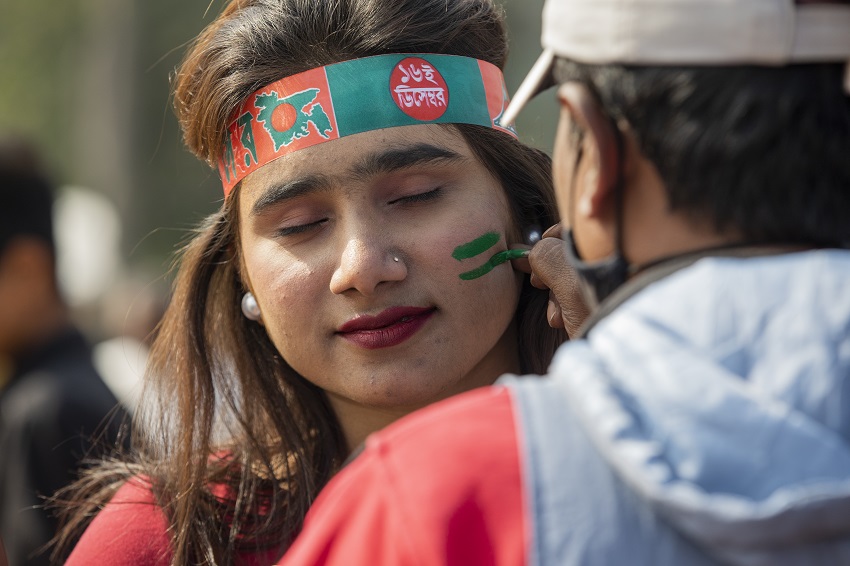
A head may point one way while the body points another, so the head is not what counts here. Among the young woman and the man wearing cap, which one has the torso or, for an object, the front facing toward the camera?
the young woman

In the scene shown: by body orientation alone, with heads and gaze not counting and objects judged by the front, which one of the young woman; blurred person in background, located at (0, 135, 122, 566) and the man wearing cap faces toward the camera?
the young woman

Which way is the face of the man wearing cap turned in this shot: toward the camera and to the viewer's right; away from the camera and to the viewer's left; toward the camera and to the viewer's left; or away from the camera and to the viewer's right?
away from the camera and to the viewer's left

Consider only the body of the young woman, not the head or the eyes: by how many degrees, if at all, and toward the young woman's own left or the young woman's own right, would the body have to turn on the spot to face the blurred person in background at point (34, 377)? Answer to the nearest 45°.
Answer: approximately 135° to the young woman's own right

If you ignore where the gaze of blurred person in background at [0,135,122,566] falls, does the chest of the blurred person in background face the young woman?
no

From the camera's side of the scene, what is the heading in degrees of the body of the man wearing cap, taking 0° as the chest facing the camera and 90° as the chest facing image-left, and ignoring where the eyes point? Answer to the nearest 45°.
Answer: approximately 135°

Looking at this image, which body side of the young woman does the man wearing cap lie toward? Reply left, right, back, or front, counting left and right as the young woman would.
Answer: front

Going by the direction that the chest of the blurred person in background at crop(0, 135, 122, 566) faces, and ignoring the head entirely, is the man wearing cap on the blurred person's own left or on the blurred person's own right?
on the blurred person's own left

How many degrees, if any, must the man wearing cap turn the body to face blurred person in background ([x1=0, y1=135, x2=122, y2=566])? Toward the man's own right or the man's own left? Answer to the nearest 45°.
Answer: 0° — they already face them

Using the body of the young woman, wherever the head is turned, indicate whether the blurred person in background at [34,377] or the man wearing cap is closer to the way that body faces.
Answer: the man wearing cap

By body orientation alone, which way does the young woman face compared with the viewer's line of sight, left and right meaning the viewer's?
facing the viewer

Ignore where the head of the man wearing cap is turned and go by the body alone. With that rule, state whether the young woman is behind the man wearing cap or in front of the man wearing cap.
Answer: in front

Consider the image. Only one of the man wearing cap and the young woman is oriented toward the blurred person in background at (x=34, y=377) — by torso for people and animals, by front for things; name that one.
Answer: the man wearing cap
